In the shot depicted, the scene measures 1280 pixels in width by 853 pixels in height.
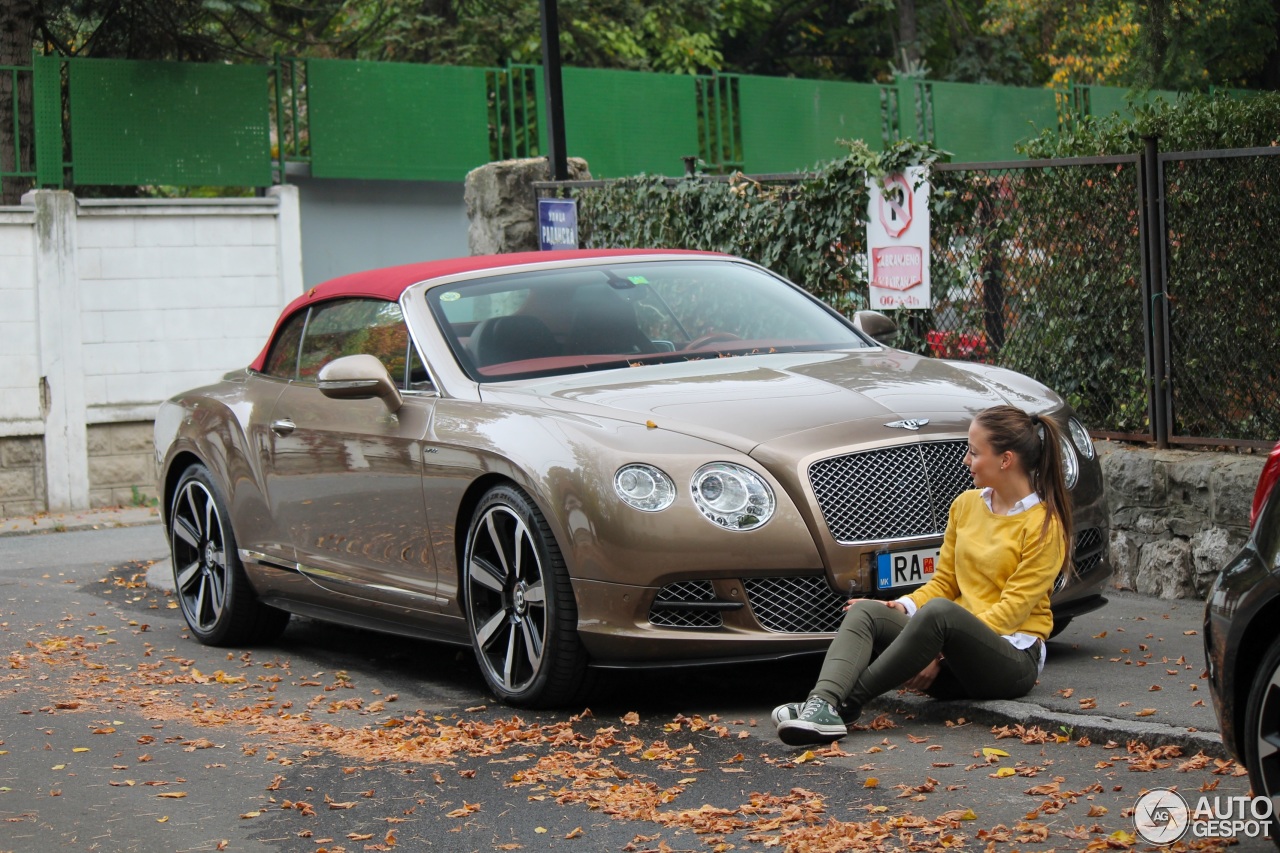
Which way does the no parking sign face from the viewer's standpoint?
toward the camera

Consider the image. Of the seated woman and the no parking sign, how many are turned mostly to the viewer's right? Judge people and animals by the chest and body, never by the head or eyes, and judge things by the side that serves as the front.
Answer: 0

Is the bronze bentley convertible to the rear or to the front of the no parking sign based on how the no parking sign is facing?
to the front

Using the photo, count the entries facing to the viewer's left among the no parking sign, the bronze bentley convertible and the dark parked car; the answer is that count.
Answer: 0

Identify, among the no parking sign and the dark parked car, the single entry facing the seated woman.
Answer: the no parking sign

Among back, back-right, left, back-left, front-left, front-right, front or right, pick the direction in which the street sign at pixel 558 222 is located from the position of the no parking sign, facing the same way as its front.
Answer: back-right

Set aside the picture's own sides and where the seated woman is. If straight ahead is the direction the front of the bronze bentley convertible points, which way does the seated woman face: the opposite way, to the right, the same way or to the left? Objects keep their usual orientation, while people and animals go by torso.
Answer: to the right

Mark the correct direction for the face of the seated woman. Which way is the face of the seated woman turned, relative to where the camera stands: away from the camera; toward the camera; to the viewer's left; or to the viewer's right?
to the viewer's left

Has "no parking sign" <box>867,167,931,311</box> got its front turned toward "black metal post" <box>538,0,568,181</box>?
no

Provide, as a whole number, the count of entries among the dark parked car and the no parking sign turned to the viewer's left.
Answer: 0

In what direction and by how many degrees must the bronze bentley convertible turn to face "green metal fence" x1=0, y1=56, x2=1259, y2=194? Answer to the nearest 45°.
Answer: approximately 135° to its left

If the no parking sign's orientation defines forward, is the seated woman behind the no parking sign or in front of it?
in front

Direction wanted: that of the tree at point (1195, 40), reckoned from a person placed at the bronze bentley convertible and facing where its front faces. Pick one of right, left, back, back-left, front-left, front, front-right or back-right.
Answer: left

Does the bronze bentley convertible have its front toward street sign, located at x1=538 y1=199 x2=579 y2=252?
no

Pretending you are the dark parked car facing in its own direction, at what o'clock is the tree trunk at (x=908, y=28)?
The tree trunk is roughly at 7 o'clock from the dark parked car.

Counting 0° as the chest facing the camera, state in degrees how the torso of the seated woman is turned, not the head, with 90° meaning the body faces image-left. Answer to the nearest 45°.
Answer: approximately 45°

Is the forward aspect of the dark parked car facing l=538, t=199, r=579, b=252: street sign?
no
